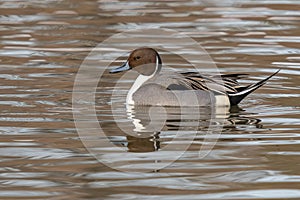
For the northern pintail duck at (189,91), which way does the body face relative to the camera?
to the viewer's left
